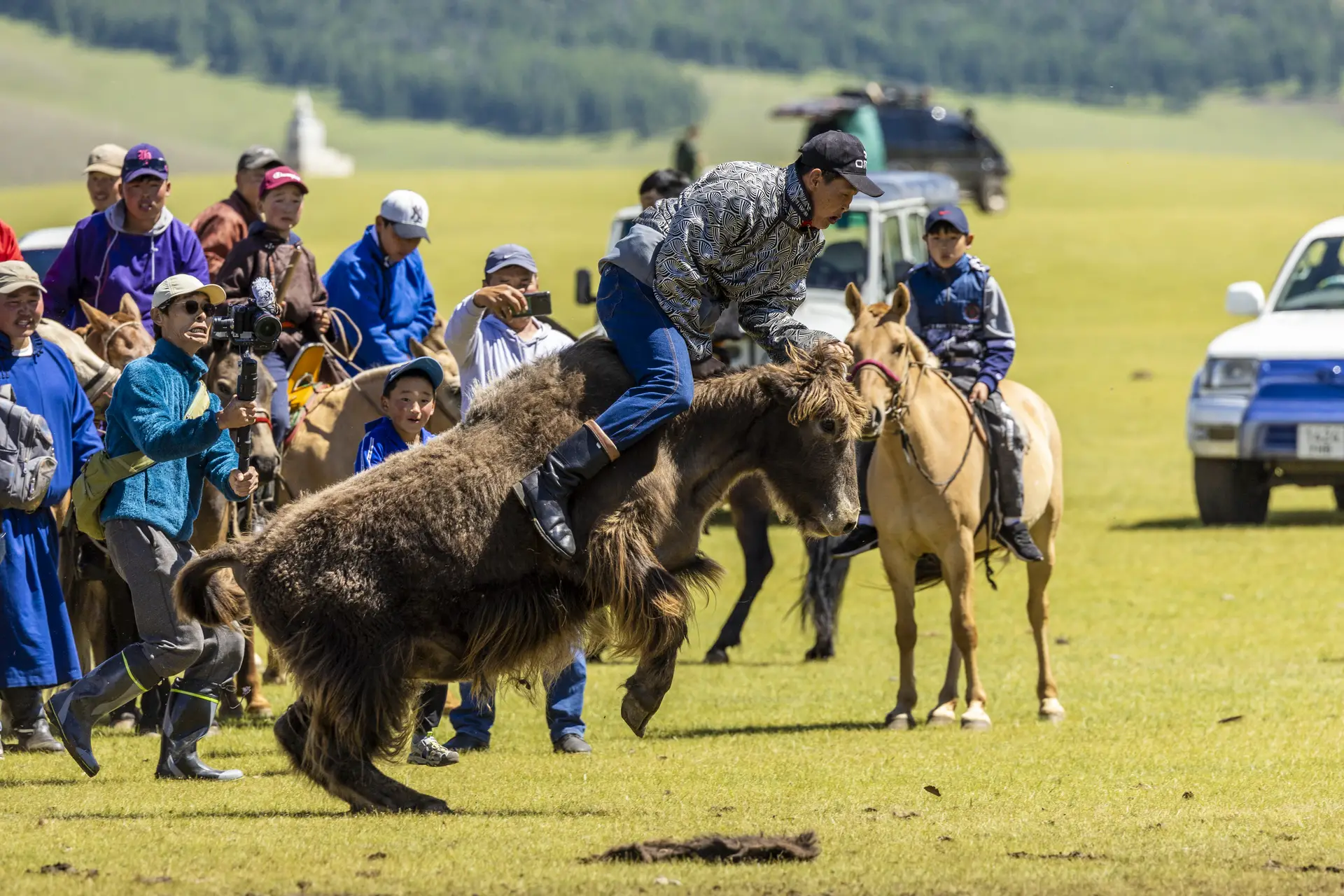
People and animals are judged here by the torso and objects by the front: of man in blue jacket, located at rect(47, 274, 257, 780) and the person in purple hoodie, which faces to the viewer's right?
the man in blue jacket

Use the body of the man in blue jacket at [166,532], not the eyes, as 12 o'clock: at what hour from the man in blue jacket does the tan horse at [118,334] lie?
The tan horse is roughly at 9 o'clock from the man in blue jacket.

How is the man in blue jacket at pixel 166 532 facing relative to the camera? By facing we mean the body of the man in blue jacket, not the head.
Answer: to the viewer's right

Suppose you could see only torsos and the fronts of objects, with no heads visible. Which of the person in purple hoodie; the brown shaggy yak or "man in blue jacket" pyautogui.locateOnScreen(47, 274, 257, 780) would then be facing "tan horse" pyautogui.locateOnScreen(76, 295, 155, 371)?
the person in purple hoodie

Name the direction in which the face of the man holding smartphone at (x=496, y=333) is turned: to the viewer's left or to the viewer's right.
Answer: to the viewer's right

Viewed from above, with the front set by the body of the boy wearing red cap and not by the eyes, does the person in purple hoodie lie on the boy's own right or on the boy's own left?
on the boy's own right

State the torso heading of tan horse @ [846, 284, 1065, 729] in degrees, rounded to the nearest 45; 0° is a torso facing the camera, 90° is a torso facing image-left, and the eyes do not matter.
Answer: approximately 45°

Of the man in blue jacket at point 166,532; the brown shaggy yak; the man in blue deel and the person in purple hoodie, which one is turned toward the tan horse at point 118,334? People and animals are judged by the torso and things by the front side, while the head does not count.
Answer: the person in purple hoodie

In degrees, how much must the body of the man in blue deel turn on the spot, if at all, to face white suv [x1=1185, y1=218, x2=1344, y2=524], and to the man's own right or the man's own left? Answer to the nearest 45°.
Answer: approximately 90° to the man's own left

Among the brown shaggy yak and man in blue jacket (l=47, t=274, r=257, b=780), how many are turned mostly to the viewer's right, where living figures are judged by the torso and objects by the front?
2

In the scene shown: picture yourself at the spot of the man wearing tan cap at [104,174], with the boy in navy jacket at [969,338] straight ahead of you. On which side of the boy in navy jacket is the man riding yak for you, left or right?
right

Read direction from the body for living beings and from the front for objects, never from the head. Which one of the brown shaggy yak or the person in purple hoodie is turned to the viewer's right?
the brown shaggy yak
